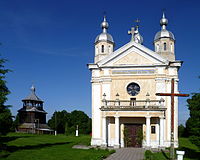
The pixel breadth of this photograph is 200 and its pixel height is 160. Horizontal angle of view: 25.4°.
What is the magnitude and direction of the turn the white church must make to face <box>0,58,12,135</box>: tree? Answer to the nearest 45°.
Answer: approximately 45° to its right

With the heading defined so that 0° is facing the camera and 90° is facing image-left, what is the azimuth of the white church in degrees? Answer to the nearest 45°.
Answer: approximately 0°
